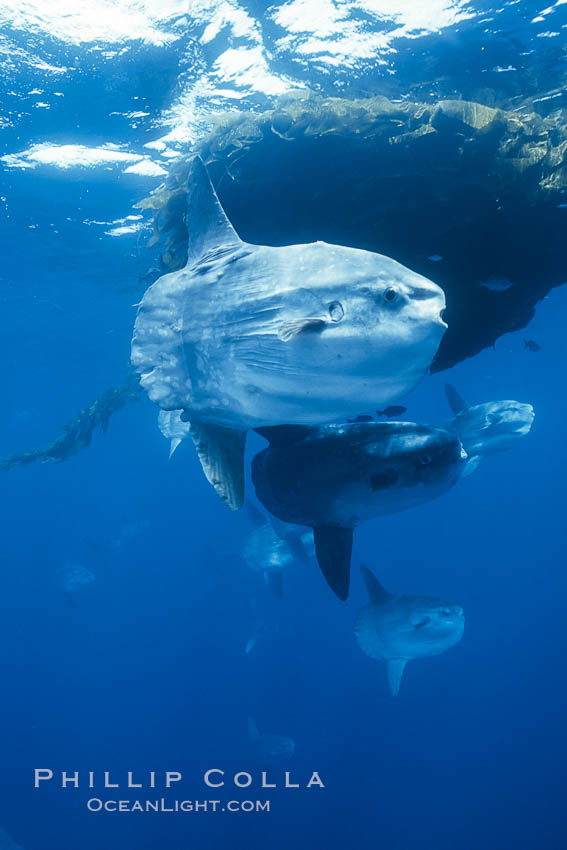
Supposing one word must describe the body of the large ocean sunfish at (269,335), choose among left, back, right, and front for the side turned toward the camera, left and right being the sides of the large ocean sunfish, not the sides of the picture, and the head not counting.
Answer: right

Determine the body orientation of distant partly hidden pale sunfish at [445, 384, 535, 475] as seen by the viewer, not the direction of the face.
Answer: to the viewer's right

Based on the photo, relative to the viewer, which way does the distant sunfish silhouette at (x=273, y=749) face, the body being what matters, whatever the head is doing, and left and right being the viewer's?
facing to the right of the viewer

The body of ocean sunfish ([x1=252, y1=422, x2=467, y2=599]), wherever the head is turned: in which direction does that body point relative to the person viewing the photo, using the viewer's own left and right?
facing to the right of the viewer

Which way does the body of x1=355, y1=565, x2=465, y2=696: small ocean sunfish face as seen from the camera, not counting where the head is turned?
to the viewer's right
